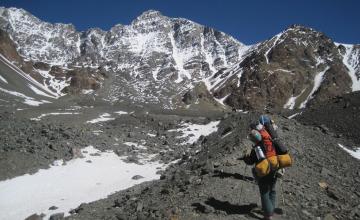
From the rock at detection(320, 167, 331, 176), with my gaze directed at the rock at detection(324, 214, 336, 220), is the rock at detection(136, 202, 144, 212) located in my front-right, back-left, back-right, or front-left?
front-right

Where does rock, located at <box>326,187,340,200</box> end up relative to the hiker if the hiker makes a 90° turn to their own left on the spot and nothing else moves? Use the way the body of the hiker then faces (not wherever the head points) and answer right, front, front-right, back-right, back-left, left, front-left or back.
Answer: back-right

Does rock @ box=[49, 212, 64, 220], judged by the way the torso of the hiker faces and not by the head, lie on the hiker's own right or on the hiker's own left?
on the hiker's own left

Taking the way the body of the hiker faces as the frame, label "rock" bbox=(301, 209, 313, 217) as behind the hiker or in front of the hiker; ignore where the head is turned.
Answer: in front

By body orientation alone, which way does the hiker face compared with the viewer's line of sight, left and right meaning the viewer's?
facing away from the viewer

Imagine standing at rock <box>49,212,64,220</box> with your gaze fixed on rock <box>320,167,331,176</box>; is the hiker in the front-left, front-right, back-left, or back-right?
front-right

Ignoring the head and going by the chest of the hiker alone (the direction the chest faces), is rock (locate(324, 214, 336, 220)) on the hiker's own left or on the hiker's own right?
on the hiker's own right
